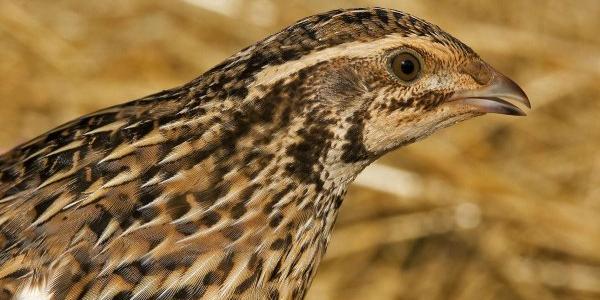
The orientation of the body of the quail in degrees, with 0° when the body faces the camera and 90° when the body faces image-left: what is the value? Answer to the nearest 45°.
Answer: approximately 270°
